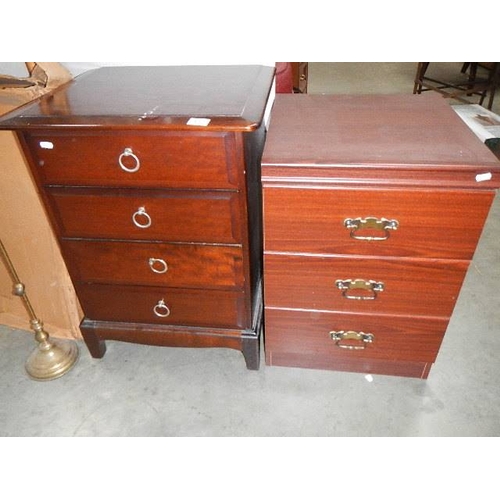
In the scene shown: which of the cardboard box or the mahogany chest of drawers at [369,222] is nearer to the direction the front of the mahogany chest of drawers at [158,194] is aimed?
the mahogany chest of drawers

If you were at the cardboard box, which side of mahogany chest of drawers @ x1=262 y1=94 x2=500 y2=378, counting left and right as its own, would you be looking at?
right

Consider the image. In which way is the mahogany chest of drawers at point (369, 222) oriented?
toward the camera

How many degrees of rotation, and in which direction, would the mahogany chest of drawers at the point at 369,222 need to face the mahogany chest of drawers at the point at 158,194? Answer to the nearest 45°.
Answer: approximately 90° to its right

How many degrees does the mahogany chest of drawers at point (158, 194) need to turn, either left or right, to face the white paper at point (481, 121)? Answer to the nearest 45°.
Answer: approximately 135° to its left

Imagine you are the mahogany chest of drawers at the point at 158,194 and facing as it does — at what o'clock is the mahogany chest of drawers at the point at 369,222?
the mahogany chest of drawers at the point at 369,222 is roughly at 10 o'clock from the mahogany chest of drawers at the point at 158,194.

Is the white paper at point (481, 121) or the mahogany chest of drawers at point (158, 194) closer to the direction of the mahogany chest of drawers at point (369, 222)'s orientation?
the mahogany chest of drawers

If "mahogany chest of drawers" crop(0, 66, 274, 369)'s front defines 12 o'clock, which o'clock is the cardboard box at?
The cardboard box is roughly at 4 o'clock from the mahogany chest of drawers.

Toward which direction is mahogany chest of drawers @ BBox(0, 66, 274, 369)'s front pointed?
toward the camera

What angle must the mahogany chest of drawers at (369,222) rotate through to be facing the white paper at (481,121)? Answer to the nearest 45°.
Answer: approximately 180°

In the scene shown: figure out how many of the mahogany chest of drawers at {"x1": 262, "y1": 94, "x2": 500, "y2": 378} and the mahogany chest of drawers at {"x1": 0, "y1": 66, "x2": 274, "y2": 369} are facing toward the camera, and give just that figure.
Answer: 2
